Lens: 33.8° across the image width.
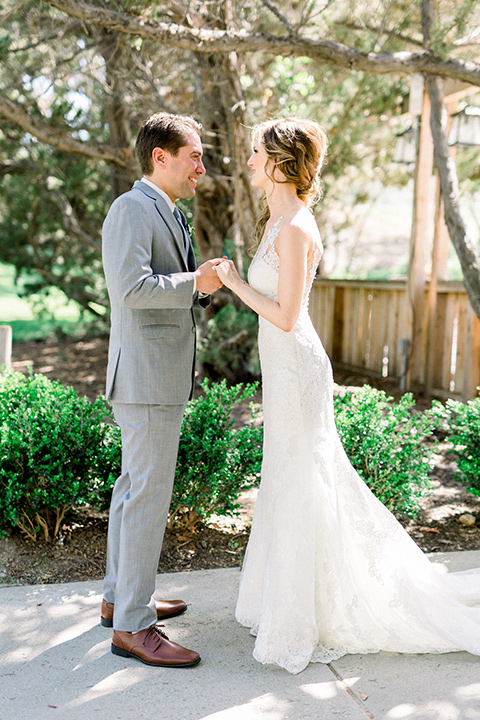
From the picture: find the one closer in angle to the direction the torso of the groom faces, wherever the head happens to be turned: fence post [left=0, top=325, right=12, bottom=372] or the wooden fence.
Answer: the wooden fence

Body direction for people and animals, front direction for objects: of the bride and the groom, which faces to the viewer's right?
the groom

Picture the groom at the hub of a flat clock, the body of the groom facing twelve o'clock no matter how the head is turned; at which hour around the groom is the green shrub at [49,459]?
The green shrub is roughly at 8 o'clock from the groom.

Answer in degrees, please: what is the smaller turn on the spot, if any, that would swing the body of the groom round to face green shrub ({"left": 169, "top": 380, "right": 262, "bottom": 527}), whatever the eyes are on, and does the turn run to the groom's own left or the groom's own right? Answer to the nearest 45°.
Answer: approximately 90° to the groom's own left

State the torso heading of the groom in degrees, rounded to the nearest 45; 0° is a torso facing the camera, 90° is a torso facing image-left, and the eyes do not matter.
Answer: approximately 270°

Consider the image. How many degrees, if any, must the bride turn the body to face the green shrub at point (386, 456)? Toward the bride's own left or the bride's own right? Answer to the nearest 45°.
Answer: approximately 90° to the bride's own right

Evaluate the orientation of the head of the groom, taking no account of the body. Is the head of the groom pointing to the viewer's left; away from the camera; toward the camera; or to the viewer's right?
to the viewer's right

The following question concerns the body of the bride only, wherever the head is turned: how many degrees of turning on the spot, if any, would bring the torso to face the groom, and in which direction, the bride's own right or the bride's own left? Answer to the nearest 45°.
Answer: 0° — they already face them

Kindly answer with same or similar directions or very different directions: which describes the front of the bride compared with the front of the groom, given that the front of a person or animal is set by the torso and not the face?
very different directions

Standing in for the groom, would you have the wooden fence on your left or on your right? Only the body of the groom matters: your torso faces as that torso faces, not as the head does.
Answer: on your left

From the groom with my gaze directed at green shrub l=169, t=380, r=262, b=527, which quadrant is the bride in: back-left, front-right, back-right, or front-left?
front-right

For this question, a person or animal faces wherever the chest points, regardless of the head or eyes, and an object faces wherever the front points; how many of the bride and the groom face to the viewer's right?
1

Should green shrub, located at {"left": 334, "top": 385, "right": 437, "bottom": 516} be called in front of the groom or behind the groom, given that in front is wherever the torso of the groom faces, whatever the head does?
in front

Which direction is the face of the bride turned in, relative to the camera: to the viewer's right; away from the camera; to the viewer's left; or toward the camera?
to the viewer's left

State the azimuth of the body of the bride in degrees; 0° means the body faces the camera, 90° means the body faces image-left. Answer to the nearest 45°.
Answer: approximately 90°
